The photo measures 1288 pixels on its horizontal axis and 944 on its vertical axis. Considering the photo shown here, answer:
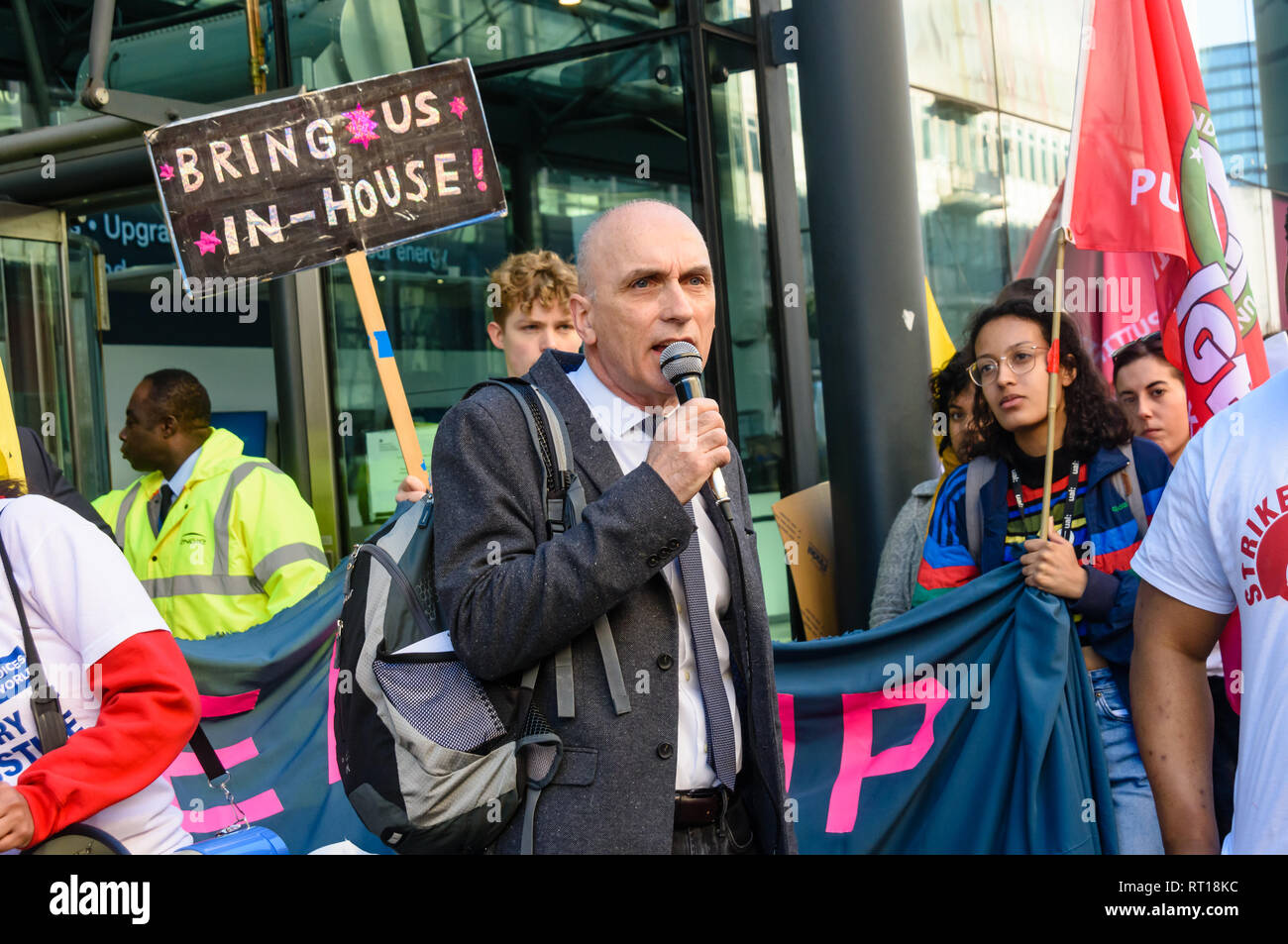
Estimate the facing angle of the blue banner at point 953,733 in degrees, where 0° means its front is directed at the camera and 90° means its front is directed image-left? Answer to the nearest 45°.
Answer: approximately 0°

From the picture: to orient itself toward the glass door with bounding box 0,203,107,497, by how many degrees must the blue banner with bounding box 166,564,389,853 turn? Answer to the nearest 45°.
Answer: approximately 180°

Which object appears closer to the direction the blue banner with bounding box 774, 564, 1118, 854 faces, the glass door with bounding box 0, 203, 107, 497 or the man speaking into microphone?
the man speaking into microphone

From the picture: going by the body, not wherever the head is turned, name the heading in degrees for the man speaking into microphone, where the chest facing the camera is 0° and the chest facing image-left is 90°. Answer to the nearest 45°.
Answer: approximately 315°

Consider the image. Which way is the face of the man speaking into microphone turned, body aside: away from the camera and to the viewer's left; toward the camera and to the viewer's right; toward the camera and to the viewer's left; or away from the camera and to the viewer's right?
toward the camera and to the viewer's right

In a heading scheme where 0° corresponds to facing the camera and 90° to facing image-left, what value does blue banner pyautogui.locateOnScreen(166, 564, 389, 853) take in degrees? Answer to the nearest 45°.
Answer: approximately 0°
